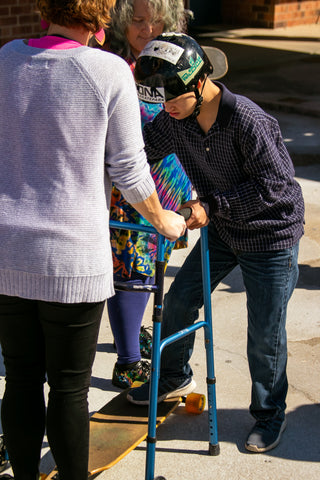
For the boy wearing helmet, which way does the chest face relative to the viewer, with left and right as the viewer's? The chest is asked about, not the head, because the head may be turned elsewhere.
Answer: facing the viewer and to the left of the viewer

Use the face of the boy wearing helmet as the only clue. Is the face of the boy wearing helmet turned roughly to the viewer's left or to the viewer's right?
to the viewer's left
